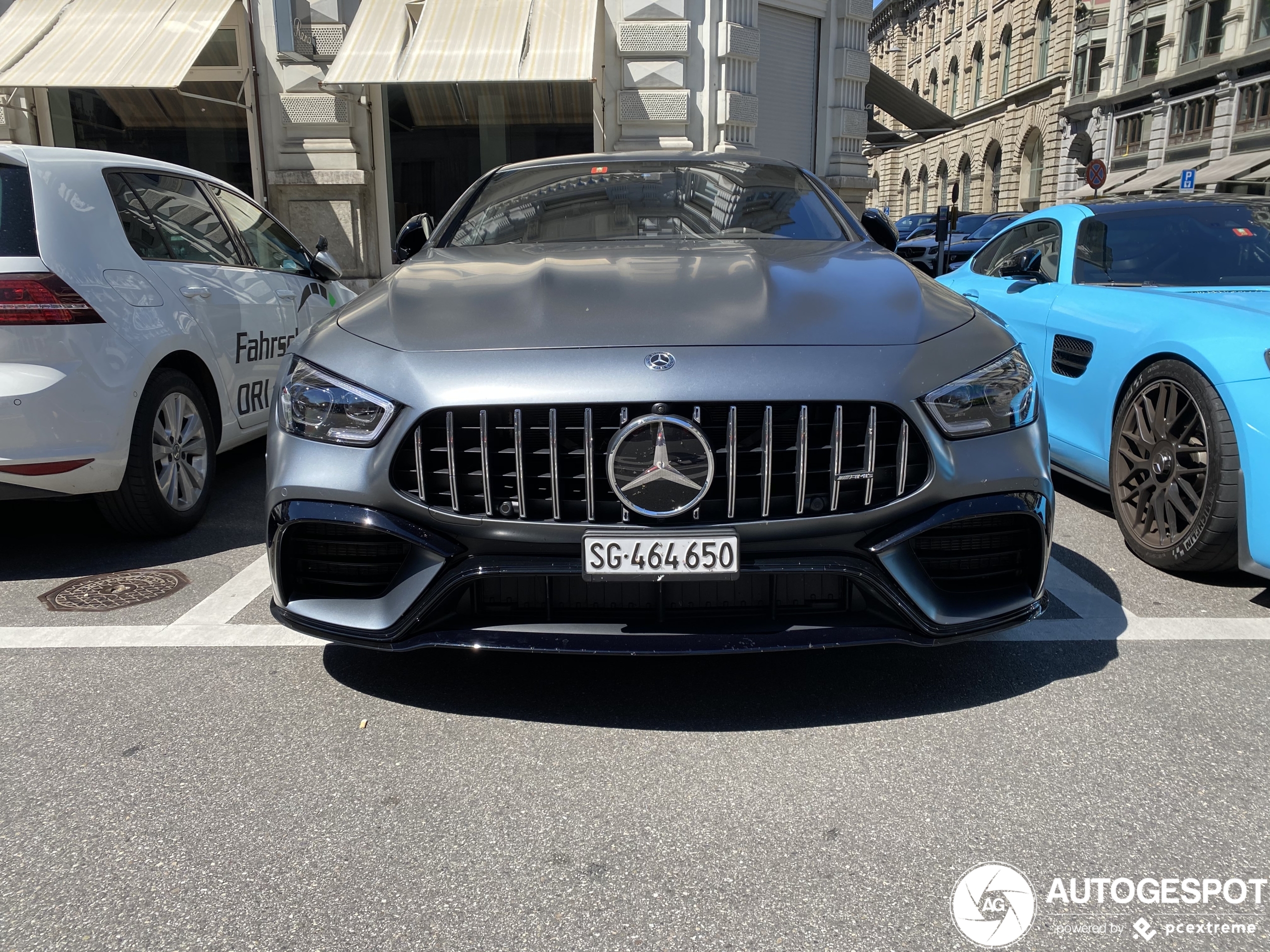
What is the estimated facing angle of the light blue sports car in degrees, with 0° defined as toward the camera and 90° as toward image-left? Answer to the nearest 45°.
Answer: approximately 315°

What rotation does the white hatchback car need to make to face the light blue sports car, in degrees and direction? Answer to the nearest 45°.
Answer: approximately 90° to its right

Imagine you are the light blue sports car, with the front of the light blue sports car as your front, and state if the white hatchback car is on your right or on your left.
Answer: on your right

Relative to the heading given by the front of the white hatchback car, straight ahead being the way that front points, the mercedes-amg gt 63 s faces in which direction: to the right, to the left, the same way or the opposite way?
the opposite way

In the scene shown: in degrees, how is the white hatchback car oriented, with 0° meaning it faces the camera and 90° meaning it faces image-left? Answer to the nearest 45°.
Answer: approximately 225°

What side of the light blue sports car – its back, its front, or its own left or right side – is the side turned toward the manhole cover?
right

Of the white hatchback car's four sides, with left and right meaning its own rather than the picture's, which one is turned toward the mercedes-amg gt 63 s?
right

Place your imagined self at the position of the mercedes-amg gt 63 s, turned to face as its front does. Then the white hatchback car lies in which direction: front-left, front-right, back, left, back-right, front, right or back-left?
back-right

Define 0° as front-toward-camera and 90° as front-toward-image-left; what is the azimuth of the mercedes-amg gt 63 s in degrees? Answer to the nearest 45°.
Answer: approximately 0°

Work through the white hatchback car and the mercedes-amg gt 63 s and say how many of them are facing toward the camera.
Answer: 1

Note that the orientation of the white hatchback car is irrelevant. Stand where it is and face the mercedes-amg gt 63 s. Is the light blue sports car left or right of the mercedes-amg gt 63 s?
left
